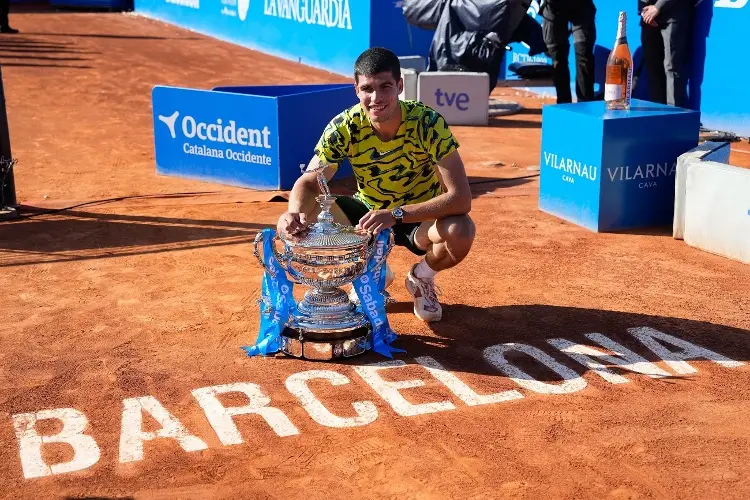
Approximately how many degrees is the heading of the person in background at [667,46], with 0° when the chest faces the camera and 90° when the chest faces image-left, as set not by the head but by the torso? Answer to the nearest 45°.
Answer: approximately 45°

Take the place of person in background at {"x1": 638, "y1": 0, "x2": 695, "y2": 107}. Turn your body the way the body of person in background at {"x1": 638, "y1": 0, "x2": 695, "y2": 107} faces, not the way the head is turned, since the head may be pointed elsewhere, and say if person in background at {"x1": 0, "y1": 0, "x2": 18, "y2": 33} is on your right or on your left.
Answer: on your right

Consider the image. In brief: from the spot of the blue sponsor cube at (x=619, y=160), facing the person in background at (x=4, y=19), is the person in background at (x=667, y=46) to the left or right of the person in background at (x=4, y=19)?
right

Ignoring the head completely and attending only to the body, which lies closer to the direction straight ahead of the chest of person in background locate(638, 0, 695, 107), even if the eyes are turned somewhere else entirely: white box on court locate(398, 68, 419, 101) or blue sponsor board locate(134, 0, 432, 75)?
the white box on court

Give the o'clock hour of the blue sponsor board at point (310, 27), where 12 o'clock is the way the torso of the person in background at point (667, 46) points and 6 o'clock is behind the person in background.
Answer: The blue sponsor board is roughly at 3 o'clock from the person in background.

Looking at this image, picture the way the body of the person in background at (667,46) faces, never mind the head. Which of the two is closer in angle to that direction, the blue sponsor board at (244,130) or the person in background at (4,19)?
the blue sponsor board
